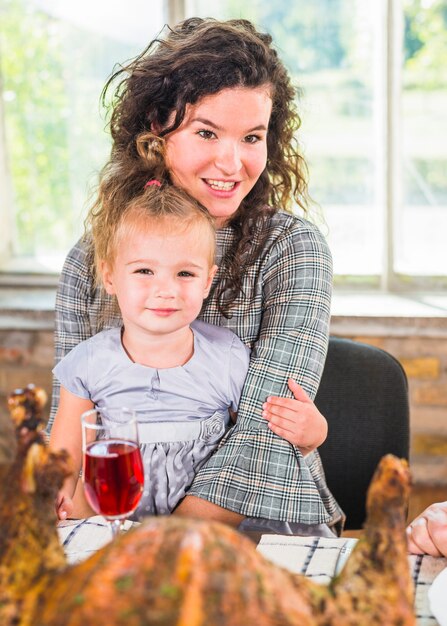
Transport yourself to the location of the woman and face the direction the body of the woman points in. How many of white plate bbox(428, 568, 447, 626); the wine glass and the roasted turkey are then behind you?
0

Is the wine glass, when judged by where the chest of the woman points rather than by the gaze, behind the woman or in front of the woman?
in front

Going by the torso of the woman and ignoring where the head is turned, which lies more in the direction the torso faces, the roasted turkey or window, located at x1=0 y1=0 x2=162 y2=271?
the roasted turkey

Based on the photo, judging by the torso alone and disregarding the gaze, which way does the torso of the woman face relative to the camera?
toward the camera

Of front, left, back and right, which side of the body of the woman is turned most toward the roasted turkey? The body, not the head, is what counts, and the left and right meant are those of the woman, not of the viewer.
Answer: front

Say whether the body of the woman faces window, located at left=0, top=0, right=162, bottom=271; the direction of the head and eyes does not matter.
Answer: no
